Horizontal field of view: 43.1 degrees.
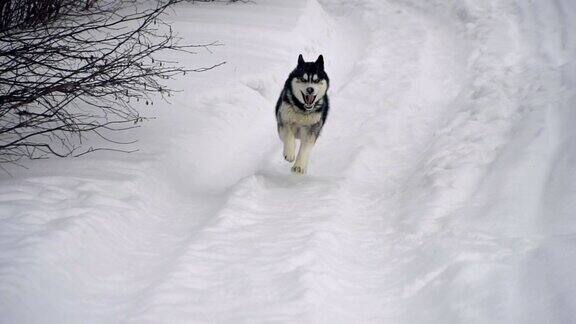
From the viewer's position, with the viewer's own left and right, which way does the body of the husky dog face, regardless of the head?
facing the viewer
